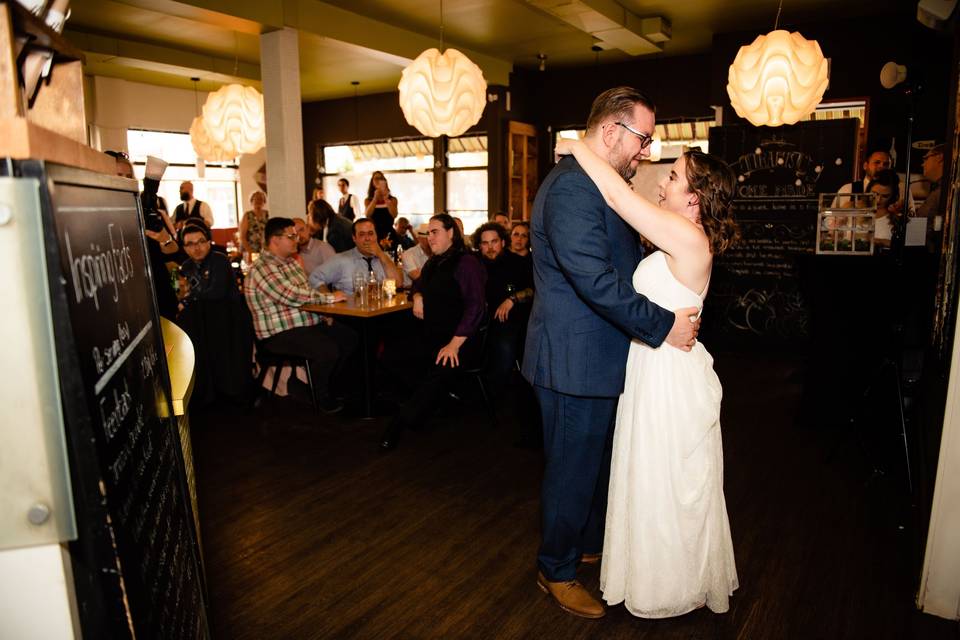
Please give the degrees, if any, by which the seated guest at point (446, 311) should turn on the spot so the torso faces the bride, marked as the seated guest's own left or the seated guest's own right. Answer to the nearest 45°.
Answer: approximately 45° to the seated guest's own left

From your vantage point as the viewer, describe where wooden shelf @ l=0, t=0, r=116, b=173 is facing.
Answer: facing the viewer and to the right of the viewer

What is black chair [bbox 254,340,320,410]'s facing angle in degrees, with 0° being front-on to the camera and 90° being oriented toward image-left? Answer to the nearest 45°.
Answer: approximately 270°

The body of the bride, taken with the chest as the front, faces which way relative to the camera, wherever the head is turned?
to the viewer's left

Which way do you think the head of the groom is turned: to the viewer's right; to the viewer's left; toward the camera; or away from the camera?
to the viewer's right

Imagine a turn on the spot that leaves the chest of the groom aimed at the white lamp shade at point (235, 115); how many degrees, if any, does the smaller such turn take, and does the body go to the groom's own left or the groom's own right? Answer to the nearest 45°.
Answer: approximately 135° to the groom's own left

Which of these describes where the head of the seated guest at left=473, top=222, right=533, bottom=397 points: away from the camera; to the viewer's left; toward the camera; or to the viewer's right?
toward the camera

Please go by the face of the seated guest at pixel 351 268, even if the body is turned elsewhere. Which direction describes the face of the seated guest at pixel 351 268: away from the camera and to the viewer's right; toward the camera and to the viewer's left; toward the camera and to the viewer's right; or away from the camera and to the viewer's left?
toward the camera and to the viewer's right

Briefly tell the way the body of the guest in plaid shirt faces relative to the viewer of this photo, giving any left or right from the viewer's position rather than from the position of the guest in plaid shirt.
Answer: facing to the right of the viewer

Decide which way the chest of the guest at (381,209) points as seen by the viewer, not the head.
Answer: toward the camera

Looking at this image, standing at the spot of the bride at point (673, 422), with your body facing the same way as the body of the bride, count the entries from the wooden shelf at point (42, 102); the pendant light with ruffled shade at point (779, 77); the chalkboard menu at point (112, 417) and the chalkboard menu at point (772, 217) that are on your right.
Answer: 2

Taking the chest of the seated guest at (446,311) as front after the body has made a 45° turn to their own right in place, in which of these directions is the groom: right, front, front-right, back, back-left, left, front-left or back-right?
left

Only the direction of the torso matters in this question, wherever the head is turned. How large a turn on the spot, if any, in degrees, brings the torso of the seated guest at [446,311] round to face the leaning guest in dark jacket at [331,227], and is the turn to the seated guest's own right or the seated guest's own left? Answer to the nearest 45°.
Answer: approximately 135° to the seated guest's own right

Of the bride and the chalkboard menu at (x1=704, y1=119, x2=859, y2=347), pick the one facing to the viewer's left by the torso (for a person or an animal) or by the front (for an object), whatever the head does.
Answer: the bride

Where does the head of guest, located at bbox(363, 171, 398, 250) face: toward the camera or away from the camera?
toward the camera

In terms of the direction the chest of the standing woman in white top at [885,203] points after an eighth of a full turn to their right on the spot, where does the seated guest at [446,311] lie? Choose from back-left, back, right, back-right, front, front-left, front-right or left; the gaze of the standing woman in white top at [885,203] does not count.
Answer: front-left
